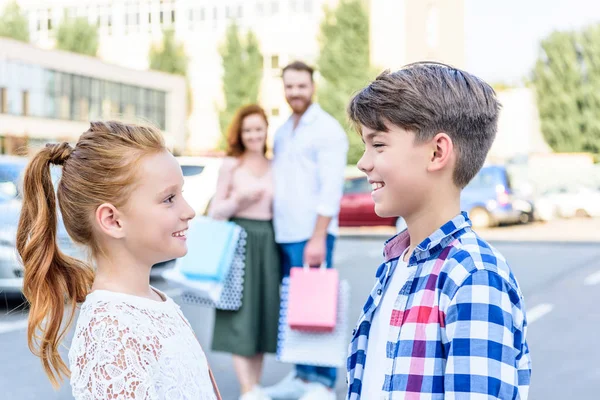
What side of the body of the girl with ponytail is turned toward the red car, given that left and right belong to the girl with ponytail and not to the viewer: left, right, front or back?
left

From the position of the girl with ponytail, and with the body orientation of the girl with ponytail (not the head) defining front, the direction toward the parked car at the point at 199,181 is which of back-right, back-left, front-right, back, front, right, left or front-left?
left

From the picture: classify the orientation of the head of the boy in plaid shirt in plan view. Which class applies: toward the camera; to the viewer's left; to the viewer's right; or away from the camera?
to the viewer's left

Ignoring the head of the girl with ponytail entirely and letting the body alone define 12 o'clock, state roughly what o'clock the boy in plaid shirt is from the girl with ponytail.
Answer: The boy in plaid shirt is roughly at 1 o'clock from the girl with ponytail.

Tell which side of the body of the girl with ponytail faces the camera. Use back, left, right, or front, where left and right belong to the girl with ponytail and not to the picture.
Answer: right

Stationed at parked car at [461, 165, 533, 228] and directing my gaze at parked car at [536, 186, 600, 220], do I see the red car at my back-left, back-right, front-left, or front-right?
back-left

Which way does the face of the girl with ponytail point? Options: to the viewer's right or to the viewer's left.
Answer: to the viewer's right

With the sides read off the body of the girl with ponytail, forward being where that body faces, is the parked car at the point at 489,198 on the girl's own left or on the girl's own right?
on the girl's own left

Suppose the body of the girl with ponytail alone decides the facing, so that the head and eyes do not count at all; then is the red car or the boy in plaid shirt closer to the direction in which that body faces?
the boy in plaid shirt

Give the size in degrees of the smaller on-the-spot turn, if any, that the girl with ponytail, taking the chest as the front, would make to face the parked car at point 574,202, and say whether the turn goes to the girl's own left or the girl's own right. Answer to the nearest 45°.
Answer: approximately 45° to the girl's own left

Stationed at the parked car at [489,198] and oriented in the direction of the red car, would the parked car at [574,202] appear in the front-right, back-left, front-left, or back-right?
back-right

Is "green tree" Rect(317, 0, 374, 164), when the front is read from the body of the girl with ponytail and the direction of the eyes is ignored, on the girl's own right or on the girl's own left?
on the girl's own left
